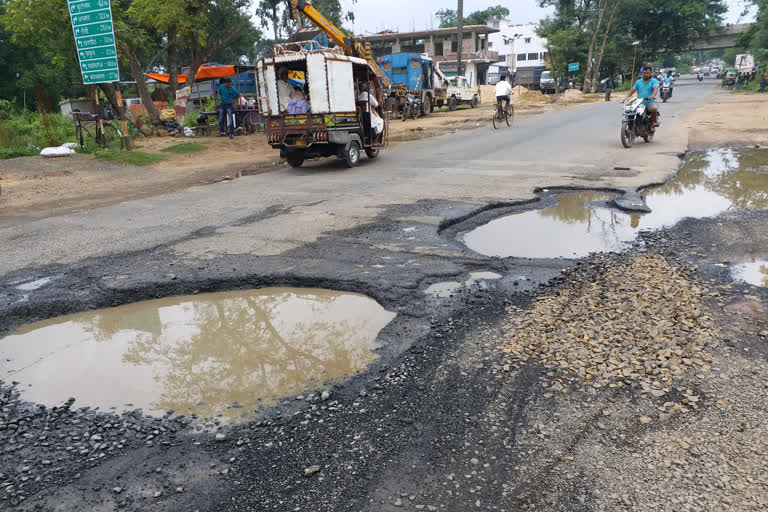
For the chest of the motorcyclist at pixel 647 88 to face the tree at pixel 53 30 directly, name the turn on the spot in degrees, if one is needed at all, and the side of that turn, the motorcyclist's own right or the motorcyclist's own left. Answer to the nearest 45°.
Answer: approximately 45° to the motorcyclist's own right

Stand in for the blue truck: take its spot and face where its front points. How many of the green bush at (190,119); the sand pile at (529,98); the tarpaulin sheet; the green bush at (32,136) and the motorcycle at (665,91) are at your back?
3

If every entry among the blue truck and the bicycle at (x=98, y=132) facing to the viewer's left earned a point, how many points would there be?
1

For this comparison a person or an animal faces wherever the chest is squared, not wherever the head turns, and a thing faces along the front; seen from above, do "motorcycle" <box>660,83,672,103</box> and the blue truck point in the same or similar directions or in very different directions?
very different directions

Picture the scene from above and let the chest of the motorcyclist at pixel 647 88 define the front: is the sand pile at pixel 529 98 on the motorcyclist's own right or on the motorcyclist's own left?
on the motorcyclist's own right

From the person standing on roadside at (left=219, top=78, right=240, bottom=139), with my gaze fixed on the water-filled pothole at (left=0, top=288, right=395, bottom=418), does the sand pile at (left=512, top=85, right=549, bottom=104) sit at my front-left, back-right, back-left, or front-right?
back-left

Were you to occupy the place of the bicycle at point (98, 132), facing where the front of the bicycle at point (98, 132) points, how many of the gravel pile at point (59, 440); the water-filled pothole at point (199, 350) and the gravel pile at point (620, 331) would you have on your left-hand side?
3

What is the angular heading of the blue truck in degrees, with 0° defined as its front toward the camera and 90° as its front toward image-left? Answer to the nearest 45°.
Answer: approximately 225°

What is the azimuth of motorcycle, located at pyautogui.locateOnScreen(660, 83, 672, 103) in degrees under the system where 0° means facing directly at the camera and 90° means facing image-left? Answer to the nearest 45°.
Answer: approximately 45°

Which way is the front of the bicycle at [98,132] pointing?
to the viewer's left

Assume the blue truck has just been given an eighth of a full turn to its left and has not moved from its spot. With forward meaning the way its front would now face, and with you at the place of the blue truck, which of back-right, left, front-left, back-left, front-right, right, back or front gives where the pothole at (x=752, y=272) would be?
back

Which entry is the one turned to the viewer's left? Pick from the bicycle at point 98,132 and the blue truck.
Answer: the bicycle
